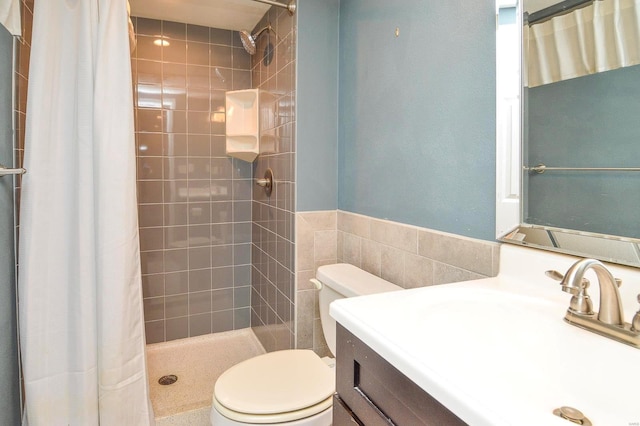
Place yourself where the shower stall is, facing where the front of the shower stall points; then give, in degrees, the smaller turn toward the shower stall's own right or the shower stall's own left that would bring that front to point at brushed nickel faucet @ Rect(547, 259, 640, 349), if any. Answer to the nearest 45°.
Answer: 0° — it already faces it

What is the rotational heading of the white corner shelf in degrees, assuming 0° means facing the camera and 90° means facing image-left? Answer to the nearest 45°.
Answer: approximately 45°

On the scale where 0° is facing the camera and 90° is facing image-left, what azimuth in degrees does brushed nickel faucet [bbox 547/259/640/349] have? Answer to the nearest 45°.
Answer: approximately 45°

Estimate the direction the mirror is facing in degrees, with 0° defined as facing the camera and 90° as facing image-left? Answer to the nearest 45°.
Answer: approximately 45°

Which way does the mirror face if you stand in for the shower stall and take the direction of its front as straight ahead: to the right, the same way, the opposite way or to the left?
to the right
